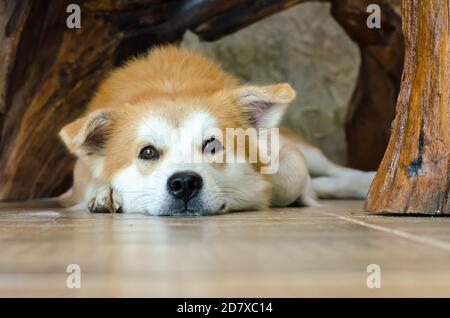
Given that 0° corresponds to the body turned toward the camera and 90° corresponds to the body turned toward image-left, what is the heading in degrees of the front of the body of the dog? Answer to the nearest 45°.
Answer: approximately 0°
